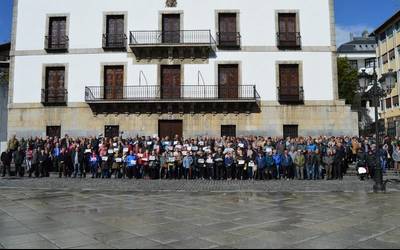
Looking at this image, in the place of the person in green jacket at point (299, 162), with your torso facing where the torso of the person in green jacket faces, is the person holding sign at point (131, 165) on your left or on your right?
on your right

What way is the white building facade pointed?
toward the camera

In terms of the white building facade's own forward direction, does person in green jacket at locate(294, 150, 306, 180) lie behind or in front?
in front

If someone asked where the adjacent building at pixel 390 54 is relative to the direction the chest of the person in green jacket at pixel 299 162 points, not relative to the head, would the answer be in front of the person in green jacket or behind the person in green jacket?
behind

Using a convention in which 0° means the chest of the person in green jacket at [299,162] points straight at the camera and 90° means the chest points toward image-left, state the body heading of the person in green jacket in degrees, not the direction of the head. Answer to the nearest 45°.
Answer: approximately 0°

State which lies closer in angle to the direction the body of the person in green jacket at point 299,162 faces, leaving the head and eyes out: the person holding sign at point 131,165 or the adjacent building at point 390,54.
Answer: the person holding sign

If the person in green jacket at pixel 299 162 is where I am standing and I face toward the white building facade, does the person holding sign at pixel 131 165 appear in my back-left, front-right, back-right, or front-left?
front-left

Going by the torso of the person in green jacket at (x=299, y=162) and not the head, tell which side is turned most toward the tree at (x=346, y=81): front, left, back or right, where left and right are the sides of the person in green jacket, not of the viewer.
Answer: back

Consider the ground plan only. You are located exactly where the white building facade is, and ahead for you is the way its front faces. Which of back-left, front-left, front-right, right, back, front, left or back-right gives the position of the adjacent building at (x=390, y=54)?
back-left

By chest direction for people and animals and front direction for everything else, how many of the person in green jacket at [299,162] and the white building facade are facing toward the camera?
2

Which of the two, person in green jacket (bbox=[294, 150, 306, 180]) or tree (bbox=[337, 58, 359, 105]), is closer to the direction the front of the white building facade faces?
the person in green jacket
